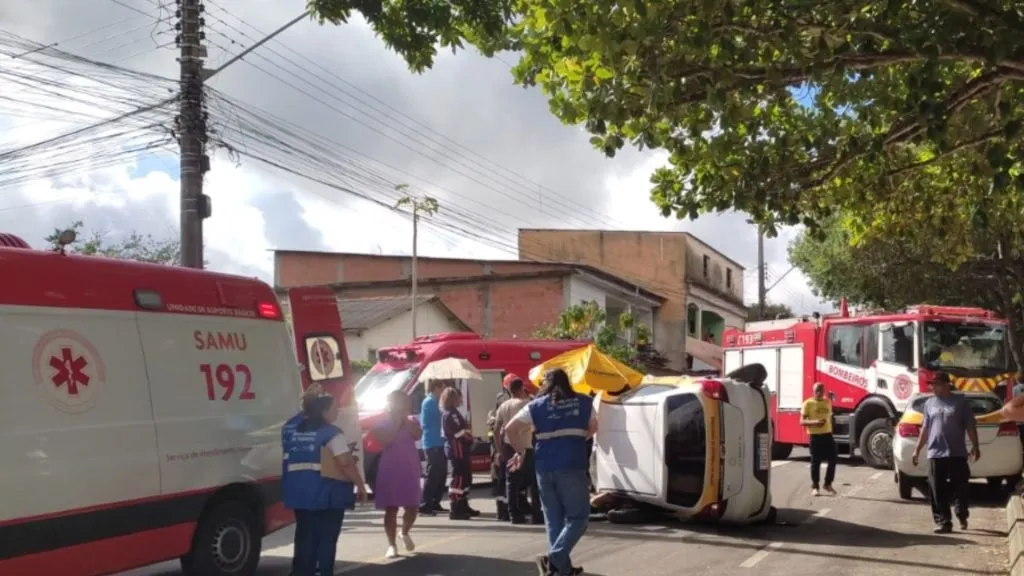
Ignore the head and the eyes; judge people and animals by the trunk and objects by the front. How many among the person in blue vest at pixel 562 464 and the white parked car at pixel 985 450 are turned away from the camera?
2

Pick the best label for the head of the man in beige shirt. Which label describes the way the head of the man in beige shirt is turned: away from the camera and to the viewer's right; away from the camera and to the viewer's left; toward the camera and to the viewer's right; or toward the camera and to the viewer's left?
away from the camera and to the viewer's right

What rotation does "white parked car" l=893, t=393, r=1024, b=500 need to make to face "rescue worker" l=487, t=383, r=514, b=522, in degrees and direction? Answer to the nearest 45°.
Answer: approximately 135° to its left

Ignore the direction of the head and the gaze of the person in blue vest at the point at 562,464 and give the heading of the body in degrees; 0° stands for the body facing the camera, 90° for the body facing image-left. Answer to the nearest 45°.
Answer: approximately 180°

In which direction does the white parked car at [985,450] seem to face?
away from the camera

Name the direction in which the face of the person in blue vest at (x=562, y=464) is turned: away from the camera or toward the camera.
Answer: away from the camera

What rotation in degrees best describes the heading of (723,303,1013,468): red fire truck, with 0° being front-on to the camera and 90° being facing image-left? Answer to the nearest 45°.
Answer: approximately 315°

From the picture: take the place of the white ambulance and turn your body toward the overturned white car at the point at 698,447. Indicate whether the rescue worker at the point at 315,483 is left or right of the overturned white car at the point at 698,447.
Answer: right

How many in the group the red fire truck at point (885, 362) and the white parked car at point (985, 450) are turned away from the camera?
1
